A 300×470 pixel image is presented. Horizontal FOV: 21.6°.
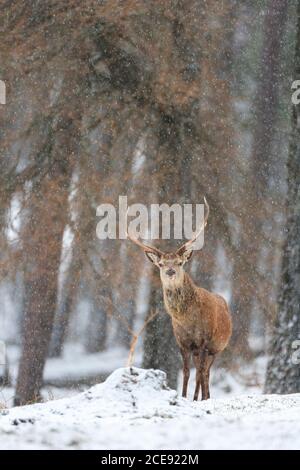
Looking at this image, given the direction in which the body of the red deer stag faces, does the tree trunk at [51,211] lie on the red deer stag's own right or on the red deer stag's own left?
on the red deer stag's own right

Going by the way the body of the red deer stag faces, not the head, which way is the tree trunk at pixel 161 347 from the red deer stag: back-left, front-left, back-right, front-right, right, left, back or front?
back-right

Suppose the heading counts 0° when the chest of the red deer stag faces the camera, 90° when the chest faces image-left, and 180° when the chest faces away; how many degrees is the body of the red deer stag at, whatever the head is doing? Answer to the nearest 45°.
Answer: approximately 45°

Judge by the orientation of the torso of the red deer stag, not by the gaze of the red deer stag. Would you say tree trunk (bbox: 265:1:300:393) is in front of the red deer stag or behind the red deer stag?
behind
